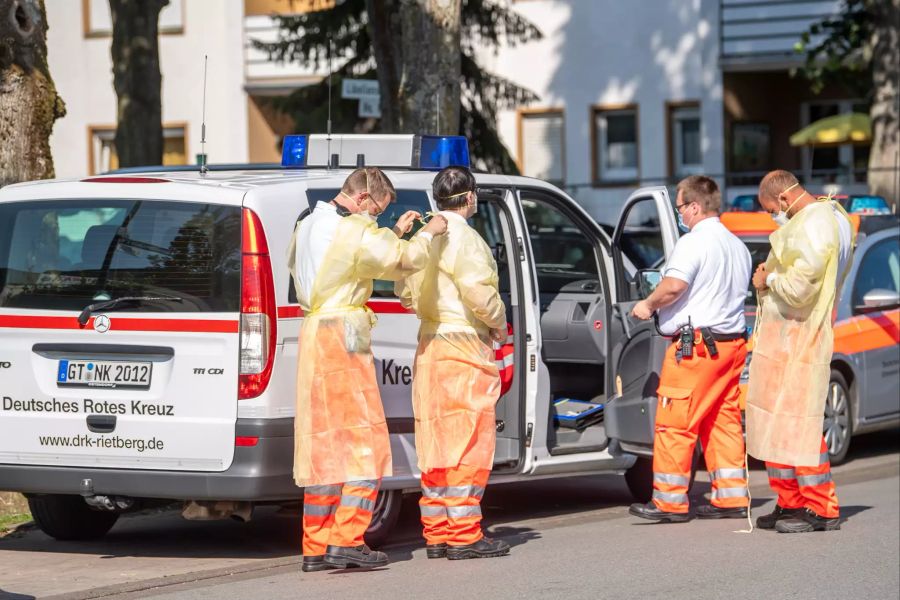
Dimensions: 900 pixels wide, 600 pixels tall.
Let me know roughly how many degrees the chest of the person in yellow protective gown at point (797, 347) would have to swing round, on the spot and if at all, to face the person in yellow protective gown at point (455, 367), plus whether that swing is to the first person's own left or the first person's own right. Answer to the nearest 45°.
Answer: approximately 45° to the first person's own left

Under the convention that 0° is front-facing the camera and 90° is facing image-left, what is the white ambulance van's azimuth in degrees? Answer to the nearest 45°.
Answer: approximately 225°

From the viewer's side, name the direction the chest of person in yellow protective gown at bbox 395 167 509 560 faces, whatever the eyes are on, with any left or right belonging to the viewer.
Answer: facing away from the viewer and to the right of the viewer

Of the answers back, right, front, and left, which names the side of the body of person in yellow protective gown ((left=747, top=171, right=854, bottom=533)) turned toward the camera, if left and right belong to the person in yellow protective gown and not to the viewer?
left

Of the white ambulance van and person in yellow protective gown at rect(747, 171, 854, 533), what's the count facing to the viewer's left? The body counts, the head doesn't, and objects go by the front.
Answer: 1

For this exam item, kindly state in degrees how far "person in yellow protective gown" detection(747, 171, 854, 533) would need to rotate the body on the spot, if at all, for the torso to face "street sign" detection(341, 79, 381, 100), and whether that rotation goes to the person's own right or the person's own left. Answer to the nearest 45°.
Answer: approximately 45° to the person's own right

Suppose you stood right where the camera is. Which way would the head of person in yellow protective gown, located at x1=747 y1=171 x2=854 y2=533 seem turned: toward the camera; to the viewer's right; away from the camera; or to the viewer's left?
to the viewer's left
